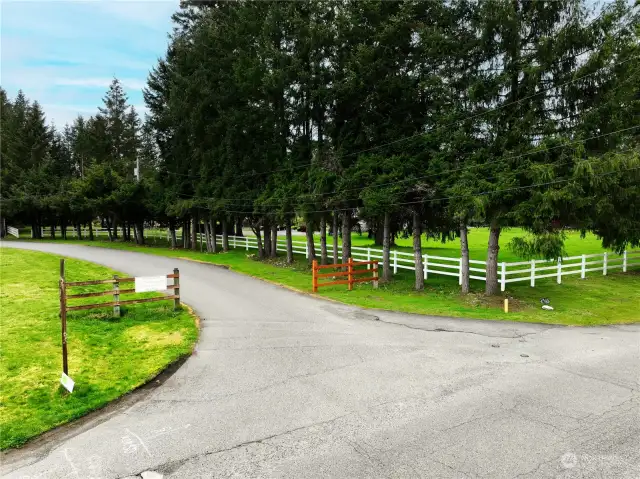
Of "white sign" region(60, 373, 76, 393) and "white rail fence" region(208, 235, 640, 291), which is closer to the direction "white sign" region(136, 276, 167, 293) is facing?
the white sign

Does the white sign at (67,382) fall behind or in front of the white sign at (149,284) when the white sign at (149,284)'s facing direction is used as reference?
in front

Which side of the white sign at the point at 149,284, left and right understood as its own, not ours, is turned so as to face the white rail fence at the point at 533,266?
left

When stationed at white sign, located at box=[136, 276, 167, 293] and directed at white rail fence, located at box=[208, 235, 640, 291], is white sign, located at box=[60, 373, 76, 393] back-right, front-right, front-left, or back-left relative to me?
back-right

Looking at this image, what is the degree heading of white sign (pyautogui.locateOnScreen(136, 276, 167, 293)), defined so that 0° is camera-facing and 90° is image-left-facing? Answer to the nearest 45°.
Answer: approximately 0°
